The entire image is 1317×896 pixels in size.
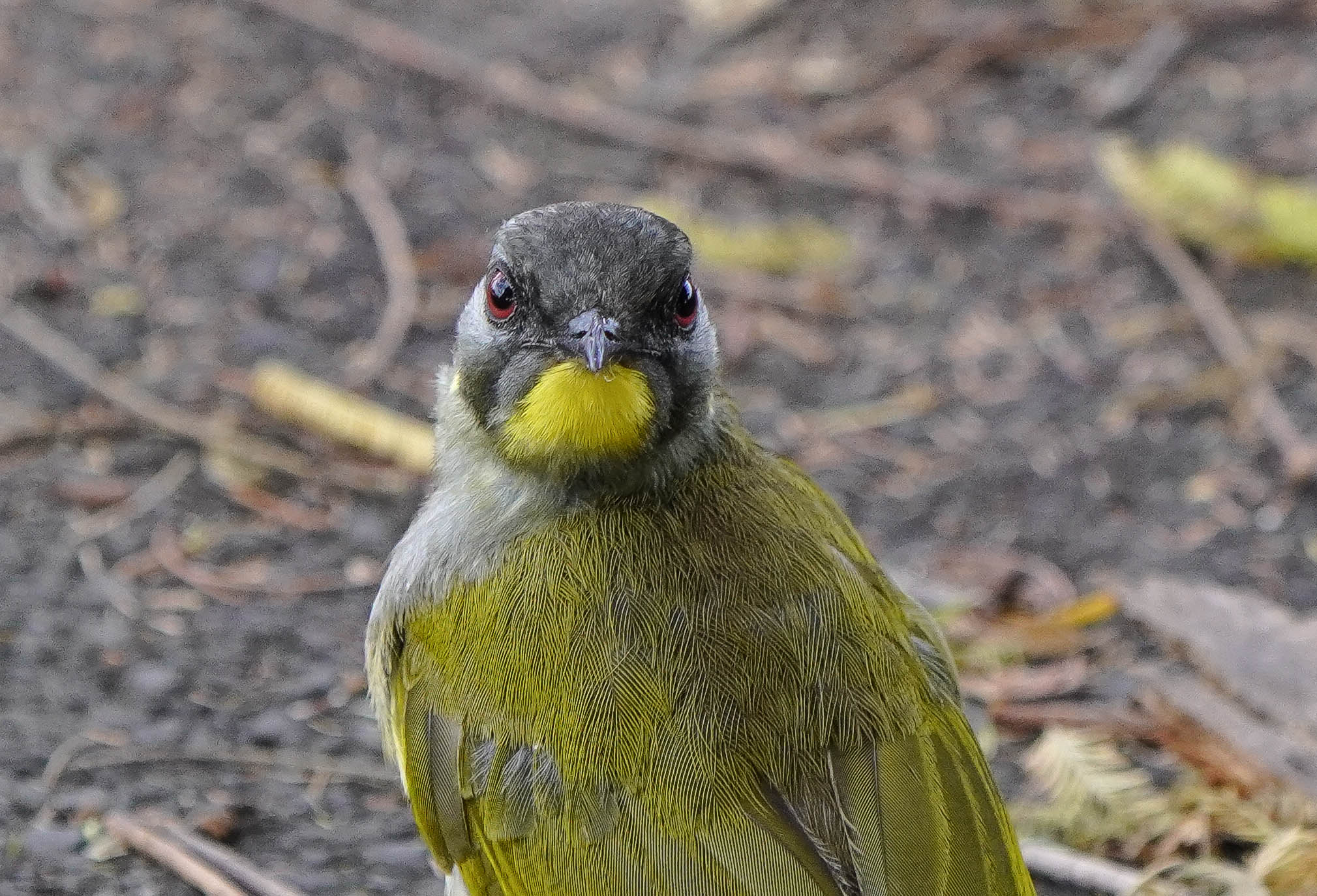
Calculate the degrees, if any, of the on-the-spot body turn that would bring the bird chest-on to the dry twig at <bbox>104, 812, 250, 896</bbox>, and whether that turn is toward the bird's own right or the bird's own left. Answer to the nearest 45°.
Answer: approximately 45° to the bird's own left

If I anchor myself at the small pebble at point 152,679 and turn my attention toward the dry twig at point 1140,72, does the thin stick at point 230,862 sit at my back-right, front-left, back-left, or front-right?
back-right

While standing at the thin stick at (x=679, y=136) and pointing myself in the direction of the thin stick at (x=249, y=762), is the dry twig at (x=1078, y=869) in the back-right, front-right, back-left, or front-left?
front-left

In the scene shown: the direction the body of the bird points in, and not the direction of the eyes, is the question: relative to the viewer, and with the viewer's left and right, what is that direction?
facing away from the viewer and to the left of the viewer

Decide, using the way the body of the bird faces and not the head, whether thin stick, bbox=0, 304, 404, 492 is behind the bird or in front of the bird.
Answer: in front

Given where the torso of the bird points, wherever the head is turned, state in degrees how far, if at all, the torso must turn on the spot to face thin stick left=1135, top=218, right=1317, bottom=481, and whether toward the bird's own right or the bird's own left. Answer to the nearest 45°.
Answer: approximately 90° to the bird's own right

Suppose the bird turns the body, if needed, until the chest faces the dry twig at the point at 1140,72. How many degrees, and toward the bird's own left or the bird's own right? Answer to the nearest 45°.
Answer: approximately 45° to the bird's own right

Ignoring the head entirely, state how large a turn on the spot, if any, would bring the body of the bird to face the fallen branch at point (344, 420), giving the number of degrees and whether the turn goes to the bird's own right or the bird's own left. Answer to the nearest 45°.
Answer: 0° — it already faces it

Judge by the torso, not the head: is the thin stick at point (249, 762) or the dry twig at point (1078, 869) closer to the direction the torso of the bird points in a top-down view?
the thin stick

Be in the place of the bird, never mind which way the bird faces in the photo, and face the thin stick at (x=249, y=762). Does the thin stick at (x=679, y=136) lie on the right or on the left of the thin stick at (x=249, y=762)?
right
